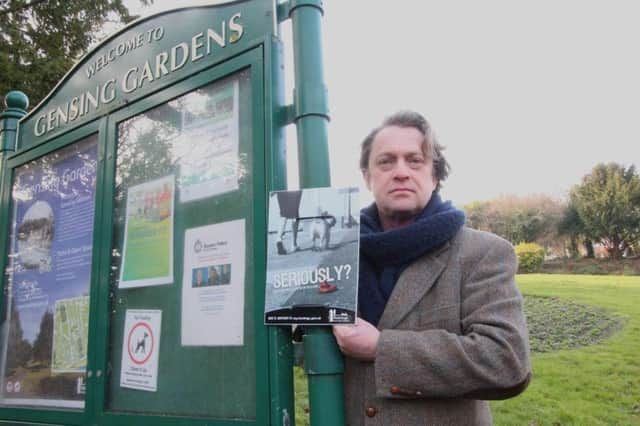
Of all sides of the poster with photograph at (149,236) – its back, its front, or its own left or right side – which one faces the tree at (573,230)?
back

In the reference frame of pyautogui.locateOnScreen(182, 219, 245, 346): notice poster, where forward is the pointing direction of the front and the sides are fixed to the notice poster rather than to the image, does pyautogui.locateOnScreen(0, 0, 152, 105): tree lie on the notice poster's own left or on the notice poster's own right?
on the notice poster's own right

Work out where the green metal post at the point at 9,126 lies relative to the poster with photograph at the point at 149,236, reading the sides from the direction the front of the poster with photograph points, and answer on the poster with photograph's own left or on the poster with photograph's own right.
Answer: on the poster with photograph's own right

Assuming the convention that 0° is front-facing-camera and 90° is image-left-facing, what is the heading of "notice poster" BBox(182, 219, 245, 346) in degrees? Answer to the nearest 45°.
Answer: approximately 45°

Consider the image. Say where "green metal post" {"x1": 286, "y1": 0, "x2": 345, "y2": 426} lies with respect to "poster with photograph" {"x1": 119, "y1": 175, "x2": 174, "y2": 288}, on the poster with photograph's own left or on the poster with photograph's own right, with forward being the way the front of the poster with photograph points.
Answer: on the poster with photograph's own left

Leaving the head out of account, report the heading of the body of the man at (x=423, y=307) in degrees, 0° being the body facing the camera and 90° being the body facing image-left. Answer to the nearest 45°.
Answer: approximately 45°
